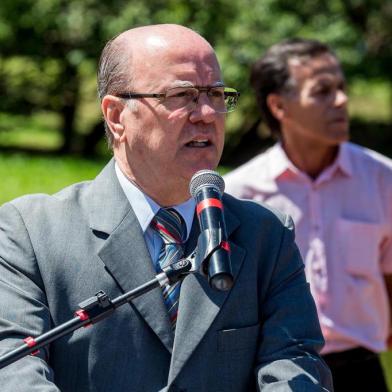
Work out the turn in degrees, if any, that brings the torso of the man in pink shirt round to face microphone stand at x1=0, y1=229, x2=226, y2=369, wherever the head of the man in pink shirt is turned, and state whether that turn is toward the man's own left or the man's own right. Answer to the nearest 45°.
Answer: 0° — they already face it

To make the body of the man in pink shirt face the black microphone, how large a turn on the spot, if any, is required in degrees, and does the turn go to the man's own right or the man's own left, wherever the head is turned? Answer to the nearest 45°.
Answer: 0° — they already face it

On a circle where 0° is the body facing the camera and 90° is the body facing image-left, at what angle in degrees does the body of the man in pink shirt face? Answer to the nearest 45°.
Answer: approximately 0°

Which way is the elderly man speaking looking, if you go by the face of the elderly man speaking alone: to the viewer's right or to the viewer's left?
to the viewer's right
